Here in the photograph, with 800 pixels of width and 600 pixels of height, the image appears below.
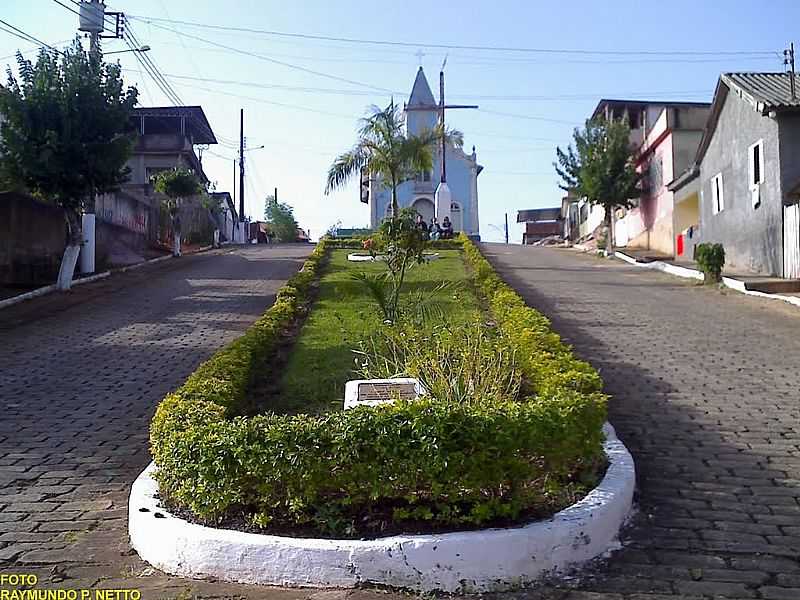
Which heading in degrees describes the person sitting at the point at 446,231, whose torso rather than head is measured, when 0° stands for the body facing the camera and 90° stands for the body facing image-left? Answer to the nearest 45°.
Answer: approximately 0°

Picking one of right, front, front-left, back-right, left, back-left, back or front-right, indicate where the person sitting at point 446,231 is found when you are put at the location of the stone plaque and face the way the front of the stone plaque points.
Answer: back

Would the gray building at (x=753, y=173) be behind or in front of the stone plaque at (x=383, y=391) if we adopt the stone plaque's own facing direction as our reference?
behind

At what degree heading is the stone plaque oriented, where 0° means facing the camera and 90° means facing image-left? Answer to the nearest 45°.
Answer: approximately 0°

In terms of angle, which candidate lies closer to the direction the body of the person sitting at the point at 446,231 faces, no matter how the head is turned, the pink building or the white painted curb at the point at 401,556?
the white painted curb

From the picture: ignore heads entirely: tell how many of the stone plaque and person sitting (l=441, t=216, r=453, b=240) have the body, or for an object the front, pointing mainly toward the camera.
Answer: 2
